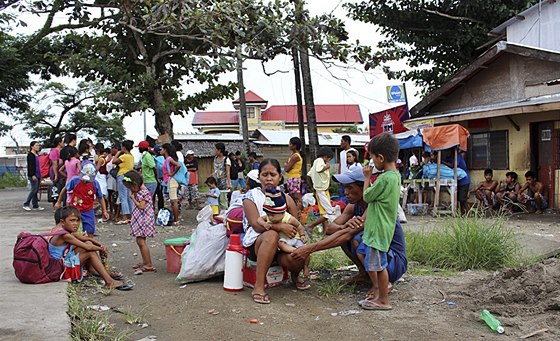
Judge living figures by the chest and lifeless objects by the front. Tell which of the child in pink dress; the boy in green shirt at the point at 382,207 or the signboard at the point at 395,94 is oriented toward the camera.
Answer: the signboard

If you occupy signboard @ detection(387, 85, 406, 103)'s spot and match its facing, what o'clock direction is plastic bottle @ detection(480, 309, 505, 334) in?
The plastic bottle is roughly at 12 o'clock from the signboard.

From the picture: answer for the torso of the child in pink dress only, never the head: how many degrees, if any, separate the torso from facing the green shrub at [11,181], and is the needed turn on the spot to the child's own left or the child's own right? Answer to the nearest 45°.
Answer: approximately 90° to the child's own right

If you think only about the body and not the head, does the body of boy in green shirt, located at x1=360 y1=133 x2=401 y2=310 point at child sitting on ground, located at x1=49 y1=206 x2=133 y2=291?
yes

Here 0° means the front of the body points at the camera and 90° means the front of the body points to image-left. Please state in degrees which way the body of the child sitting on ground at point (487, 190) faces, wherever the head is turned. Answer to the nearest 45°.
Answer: approximately 45°

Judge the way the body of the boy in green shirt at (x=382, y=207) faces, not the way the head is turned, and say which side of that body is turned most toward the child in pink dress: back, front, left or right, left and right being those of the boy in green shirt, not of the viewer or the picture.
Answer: front

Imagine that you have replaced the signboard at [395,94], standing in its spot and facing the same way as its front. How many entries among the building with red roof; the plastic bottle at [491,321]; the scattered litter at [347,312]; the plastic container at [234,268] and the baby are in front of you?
4

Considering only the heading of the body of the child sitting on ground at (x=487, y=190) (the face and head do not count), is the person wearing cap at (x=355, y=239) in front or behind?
in front

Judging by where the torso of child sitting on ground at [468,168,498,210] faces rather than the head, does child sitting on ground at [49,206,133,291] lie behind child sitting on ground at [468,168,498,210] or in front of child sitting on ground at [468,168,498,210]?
in front

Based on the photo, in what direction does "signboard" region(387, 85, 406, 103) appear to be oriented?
toward the camera

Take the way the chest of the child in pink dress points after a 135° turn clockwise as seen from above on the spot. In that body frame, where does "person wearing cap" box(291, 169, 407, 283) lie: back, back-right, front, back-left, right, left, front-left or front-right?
right

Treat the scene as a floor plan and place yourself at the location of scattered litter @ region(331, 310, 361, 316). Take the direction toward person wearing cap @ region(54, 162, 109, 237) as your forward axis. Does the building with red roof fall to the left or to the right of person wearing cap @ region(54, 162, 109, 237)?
right

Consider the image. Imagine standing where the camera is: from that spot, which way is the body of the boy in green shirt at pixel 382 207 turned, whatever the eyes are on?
to the viewer's left
